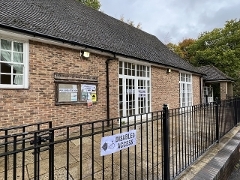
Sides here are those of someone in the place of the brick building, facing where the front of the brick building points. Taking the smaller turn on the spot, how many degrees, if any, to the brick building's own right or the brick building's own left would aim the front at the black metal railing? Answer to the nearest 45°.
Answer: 0° — it already faces it

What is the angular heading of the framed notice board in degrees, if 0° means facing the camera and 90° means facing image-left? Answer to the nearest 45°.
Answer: approximately 315°

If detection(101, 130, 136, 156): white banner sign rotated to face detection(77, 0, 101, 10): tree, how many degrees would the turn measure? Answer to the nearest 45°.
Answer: approximately 135° to its left

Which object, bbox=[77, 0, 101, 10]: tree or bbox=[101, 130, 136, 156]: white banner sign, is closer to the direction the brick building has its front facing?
the white banner sign

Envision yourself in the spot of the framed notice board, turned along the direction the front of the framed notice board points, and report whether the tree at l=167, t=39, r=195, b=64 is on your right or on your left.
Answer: on your left

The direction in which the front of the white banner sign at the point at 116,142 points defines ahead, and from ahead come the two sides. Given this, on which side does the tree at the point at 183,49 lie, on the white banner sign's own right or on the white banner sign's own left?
on the white banner sign's own left

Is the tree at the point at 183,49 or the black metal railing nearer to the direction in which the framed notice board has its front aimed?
the black metal railing

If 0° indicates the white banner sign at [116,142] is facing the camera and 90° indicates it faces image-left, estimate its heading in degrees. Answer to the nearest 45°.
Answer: approximately 315°

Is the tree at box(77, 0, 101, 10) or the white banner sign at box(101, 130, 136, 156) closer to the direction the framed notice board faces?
the white banner sign

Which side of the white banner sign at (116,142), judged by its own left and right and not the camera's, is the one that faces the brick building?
back

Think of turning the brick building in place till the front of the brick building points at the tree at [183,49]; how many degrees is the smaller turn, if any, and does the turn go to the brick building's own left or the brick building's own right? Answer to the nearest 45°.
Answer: approximately 90° to the brick building's own left
